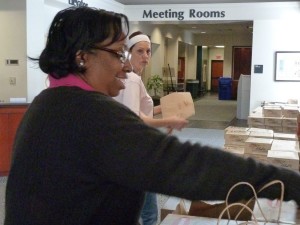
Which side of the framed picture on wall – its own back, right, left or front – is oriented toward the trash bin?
back

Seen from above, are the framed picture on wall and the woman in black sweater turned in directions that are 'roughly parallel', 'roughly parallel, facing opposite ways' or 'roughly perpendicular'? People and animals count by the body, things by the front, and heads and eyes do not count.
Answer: roughly perpendicular

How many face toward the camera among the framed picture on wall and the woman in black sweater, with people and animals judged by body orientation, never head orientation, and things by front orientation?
1

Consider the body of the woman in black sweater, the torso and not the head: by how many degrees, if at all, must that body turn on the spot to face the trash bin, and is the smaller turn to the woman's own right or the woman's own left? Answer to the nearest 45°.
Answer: approximately 90° to the woman's own left

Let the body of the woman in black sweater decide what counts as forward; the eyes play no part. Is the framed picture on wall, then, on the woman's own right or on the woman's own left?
on the woman's own left

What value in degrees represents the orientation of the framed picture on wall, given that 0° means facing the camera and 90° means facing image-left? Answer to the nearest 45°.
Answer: approximately 0°

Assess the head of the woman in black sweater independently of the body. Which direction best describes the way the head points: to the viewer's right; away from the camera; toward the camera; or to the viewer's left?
to the viewer's right

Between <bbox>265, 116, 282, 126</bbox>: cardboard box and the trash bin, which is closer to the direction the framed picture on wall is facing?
the cardboard box

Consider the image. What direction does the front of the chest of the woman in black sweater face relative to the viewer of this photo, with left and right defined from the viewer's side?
facing to the right of the viewer
